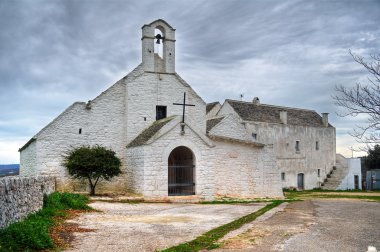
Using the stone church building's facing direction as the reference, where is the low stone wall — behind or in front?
in front

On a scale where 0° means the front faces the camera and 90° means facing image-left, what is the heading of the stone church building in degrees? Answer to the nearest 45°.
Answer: approximately 0°
